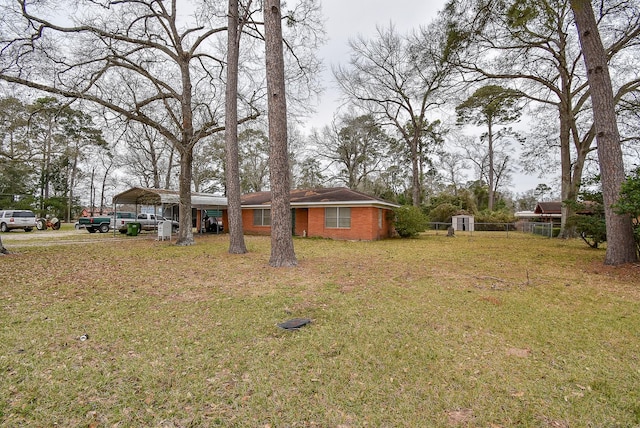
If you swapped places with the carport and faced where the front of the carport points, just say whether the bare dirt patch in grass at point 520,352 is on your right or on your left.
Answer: on your left

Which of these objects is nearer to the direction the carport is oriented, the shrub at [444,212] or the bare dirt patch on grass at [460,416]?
the bare dirt patch on grass

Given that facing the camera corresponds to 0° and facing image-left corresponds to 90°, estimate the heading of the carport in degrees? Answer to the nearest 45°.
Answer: approximately 45°
